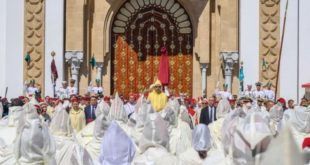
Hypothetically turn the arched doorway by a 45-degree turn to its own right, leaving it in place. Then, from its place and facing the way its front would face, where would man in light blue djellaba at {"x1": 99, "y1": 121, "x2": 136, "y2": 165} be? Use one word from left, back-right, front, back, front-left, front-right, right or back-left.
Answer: front-left

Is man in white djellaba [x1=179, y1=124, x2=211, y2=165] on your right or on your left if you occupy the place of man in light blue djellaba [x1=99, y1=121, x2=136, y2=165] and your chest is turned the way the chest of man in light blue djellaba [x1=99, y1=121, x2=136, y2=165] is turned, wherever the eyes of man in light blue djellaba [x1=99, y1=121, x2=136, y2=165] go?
on your right

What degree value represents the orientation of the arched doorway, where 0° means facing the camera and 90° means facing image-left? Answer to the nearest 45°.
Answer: approximately 0°

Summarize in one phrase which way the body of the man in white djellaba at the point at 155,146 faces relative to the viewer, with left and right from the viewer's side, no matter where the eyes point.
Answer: facing away from the viewer

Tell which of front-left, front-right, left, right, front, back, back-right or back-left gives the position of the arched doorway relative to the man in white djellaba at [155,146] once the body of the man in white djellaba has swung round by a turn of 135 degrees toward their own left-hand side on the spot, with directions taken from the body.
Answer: back-right

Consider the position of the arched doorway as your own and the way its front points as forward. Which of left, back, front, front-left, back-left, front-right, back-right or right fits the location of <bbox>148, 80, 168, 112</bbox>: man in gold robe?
front

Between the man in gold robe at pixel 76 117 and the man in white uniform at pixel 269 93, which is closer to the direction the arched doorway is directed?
the man in gold robe

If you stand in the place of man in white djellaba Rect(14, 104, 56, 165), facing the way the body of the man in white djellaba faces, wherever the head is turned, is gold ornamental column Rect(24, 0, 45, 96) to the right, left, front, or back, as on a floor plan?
front

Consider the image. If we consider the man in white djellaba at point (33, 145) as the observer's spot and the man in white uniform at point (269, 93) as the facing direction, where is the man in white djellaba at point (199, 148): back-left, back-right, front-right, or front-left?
front-right

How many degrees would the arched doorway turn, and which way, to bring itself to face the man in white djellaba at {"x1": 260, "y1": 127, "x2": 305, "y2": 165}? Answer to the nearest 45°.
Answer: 0° — it already faces them

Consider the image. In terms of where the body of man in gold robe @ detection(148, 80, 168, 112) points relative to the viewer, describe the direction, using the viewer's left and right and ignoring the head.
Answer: facing the viewer

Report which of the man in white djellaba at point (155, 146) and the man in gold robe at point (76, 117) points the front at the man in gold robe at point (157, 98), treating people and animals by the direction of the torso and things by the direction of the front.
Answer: the man in white djellaba

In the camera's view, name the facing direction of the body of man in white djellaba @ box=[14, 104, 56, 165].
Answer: away from the camera

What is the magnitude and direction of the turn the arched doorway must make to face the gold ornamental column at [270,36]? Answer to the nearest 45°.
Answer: approximately 90° to its left

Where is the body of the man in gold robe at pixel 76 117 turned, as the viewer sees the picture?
toward the camera

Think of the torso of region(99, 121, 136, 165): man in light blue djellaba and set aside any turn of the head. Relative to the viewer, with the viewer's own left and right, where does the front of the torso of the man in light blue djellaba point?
facing away from the viewer

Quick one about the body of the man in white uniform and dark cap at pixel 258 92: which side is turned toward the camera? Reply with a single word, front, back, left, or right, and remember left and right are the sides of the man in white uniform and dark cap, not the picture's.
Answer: front
